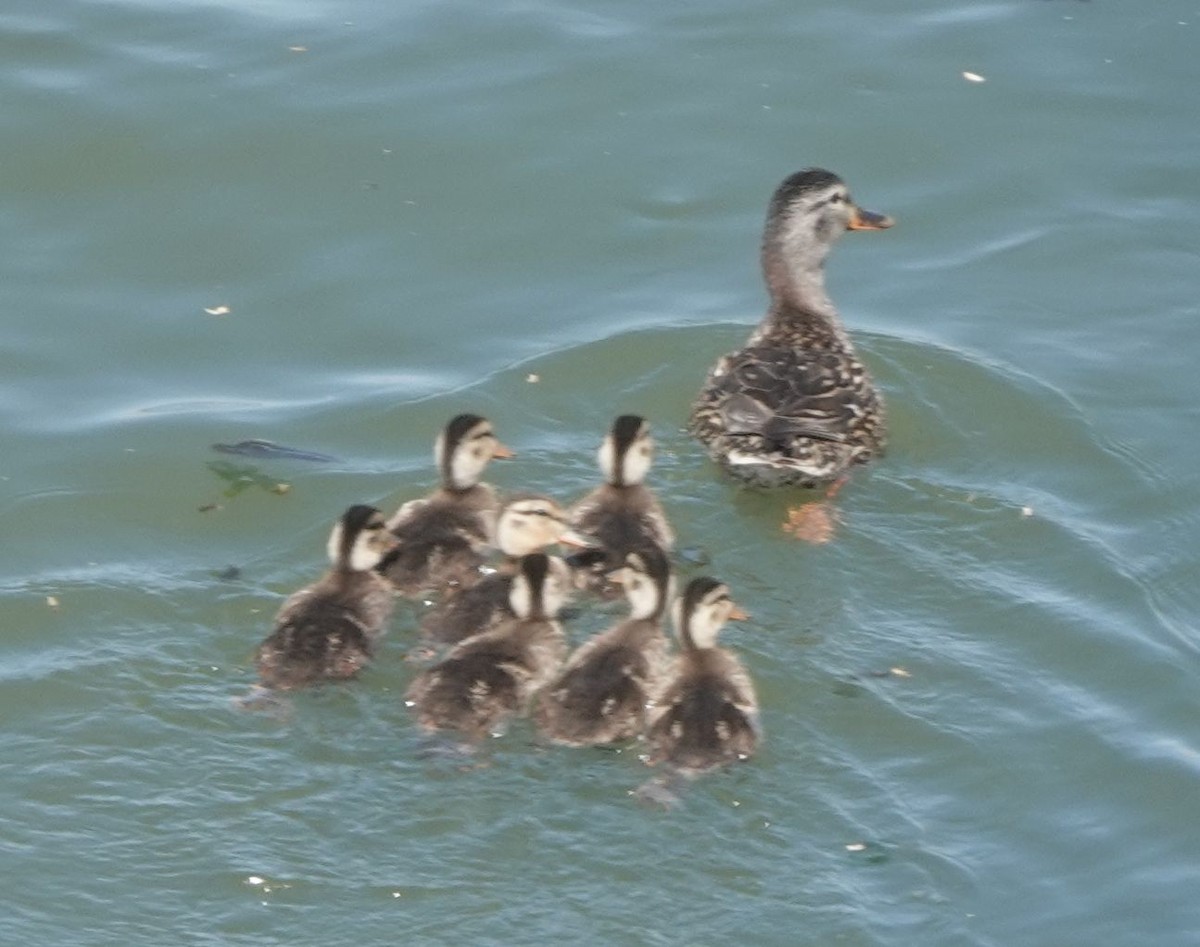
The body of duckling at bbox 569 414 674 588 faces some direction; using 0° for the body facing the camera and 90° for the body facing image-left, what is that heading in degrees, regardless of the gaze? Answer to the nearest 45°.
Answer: approximately 180°

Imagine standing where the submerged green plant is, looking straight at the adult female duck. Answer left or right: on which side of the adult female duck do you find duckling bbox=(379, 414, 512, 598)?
right

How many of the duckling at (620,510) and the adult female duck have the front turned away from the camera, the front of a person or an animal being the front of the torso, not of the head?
2

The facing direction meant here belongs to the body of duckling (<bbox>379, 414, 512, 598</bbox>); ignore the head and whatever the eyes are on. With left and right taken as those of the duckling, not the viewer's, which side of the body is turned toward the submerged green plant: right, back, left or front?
left

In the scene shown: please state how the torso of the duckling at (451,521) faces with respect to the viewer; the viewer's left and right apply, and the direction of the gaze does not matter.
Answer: facing away from the viewer and to the right of the viewer

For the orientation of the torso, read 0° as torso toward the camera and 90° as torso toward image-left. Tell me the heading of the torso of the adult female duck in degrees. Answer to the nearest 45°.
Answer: approximately 180°
